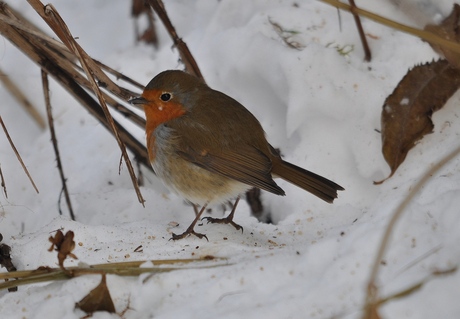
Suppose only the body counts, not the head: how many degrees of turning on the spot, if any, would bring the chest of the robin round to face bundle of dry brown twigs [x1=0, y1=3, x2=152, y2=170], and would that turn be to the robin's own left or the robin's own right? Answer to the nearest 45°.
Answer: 0° — it already faces it

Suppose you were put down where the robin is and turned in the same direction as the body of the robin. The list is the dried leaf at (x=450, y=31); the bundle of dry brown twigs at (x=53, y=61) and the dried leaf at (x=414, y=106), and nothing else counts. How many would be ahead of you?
1

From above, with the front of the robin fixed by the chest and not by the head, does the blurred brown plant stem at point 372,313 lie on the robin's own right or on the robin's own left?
on the robin's own left

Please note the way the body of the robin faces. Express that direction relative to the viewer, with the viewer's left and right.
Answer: facing to the left of the viewer

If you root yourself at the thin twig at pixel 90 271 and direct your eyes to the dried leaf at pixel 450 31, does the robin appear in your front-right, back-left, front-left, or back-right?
front-left
